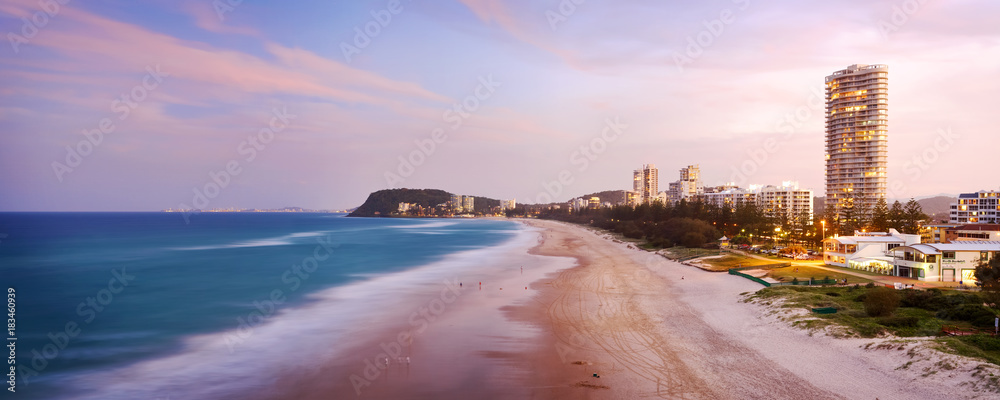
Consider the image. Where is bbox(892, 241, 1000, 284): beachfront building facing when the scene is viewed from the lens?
facing the viewer and to the left of the viewer

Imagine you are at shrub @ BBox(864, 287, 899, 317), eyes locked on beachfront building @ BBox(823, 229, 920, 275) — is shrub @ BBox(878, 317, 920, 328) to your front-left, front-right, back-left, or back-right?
back-right

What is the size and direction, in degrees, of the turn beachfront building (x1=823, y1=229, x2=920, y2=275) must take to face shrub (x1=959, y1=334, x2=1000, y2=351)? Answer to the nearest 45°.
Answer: approximately 45° to its left

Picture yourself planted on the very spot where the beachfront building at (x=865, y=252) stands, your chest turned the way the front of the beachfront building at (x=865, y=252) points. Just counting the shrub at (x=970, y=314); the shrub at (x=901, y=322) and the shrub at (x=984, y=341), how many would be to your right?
0

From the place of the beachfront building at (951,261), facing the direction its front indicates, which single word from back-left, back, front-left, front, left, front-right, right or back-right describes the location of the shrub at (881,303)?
front-left

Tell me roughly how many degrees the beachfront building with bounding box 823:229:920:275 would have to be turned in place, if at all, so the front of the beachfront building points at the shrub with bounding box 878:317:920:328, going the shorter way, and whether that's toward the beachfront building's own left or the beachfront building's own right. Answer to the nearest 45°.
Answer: approximately 45° to the beachfront building's own left

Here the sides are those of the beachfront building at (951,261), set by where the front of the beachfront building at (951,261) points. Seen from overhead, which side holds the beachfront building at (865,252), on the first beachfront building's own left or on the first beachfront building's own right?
on the first beachfront building's own right

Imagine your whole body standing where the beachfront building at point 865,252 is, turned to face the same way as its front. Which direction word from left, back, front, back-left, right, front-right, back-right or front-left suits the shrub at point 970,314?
front-left

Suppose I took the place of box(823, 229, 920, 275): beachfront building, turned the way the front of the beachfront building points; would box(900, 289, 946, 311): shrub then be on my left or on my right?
on my left

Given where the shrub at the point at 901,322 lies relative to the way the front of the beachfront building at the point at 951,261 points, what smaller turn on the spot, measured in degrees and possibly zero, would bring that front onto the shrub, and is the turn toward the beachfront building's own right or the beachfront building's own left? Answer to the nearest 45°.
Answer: approximately 45° to the beachfront building's own left

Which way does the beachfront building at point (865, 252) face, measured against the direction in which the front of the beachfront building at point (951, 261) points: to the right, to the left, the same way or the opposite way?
the same way

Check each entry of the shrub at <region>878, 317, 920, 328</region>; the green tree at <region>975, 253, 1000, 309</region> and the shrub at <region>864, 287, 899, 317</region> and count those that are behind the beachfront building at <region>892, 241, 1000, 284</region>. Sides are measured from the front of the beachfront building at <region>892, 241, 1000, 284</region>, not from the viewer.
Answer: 0

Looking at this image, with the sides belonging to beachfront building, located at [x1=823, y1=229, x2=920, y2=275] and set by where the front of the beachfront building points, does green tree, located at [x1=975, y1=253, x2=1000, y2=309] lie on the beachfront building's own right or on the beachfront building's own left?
on the beachfront building's own left
